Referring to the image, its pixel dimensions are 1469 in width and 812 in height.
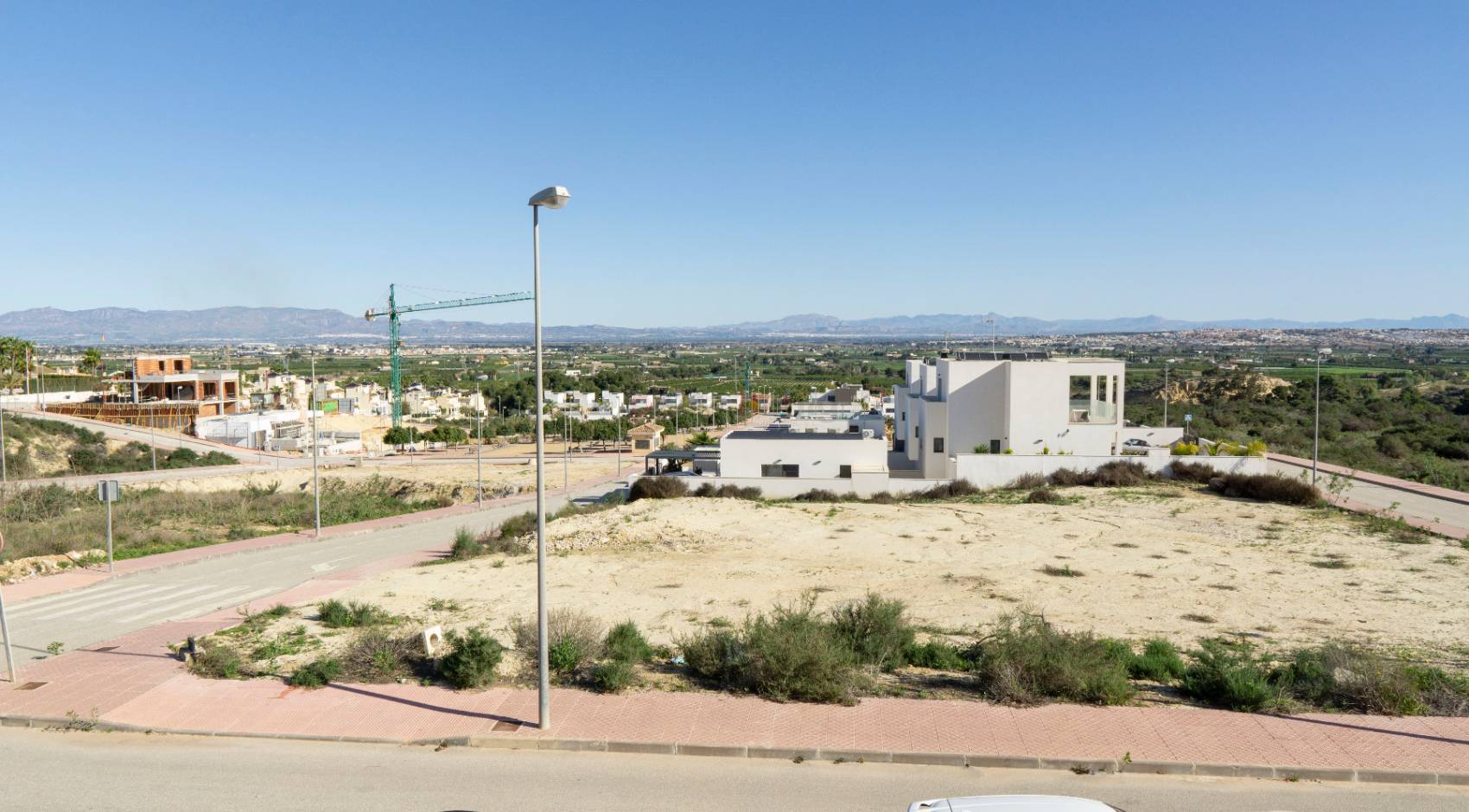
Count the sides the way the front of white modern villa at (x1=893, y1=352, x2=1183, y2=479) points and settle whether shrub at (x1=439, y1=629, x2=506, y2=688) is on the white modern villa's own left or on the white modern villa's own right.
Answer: on the white modern villa's own right

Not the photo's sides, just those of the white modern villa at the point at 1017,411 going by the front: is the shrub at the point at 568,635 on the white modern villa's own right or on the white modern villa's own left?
on the white modern villa's own right
